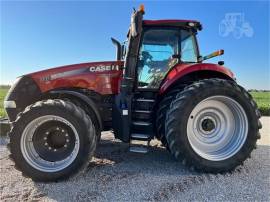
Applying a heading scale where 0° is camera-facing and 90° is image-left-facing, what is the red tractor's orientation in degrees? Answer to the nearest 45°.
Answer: approximately 90°
